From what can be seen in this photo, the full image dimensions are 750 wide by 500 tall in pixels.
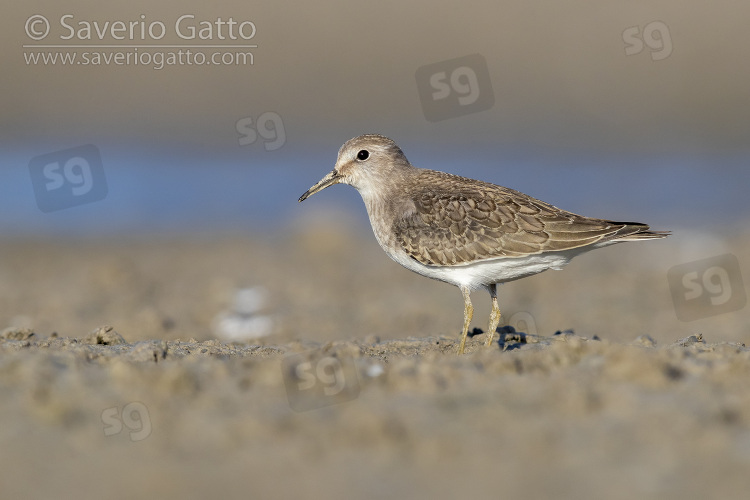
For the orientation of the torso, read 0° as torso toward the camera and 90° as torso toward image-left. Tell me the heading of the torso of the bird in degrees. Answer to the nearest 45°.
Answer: approximately 90°

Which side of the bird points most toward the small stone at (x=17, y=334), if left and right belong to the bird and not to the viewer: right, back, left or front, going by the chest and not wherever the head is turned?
front
